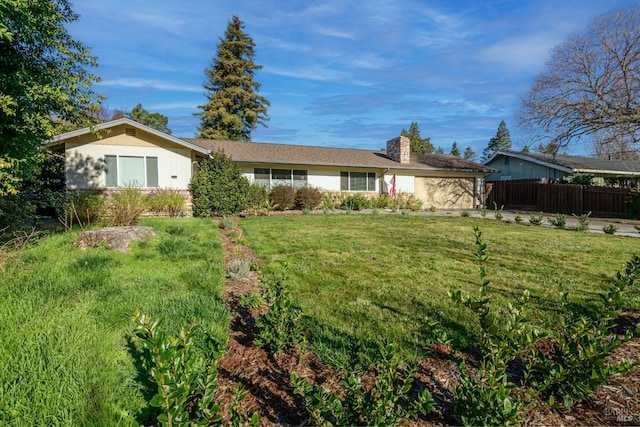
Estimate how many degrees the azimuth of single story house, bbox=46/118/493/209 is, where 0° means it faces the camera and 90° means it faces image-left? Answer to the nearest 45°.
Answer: approximately 0°

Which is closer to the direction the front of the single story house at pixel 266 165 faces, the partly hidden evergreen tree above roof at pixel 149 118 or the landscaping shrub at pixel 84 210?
the landscaping shrub

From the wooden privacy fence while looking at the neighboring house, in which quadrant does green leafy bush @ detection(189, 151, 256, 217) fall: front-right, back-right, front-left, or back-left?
back-left

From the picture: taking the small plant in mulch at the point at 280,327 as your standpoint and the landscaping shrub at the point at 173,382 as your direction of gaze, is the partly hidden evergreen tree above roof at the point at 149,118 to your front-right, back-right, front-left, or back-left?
back-right

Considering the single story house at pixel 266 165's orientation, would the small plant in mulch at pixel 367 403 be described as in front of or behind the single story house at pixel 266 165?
in front

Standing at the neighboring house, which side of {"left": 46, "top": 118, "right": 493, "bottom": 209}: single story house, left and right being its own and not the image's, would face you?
left

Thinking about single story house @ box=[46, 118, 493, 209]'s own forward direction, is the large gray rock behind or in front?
in front

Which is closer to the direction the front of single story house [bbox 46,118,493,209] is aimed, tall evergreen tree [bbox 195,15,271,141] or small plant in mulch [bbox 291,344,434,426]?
the small plant in mulch

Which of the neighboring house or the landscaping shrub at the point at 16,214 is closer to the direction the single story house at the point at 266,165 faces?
the landscaping shrub

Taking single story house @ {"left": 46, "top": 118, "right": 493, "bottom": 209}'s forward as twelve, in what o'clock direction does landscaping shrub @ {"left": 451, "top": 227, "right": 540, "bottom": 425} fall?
The landscaping shrub is roughly at 12 o'clock from the single story house.

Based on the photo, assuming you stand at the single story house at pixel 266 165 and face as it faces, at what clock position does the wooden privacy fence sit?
The wooden privacy fence is roughly at 9 o'clock from the single story house.

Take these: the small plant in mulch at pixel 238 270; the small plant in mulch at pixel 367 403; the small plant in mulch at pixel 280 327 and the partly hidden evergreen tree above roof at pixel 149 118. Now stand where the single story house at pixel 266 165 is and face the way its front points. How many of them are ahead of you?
3

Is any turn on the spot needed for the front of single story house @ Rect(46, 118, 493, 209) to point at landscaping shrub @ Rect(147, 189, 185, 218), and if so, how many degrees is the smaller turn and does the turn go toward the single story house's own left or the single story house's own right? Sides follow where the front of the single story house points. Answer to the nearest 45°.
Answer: approximately 45° to the single story house's own right

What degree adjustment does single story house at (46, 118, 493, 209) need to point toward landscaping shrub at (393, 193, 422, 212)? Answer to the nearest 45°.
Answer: approximately 90° to its left

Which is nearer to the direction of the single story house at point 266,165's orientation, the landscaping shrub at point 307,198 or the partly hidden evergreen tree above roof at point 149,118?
the landscaping shrub

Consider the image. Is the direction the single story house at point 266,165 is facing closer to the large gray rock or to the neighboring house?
the large gray rock

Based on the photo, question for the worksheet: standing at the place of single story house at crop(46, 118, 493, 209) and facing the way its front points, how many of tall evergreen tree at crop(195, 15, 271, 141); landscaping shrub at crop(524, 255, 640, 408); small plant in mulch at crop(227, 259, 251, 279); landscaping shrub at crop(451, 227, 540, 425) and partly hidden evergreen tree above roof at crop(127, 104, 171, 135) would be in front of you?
3
